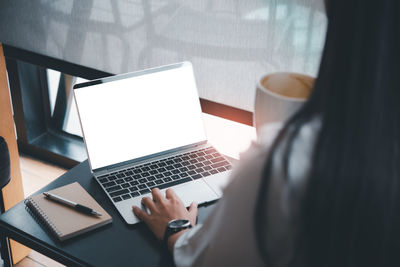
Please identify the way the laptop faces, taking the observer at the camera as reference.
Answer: facing the viewer and to the right of the viewer

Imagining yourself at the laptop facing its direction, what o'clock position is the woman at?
The woman is roughly at 1 o'clock from the laptop.

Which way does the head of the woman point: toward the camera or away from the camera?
away from the camera
